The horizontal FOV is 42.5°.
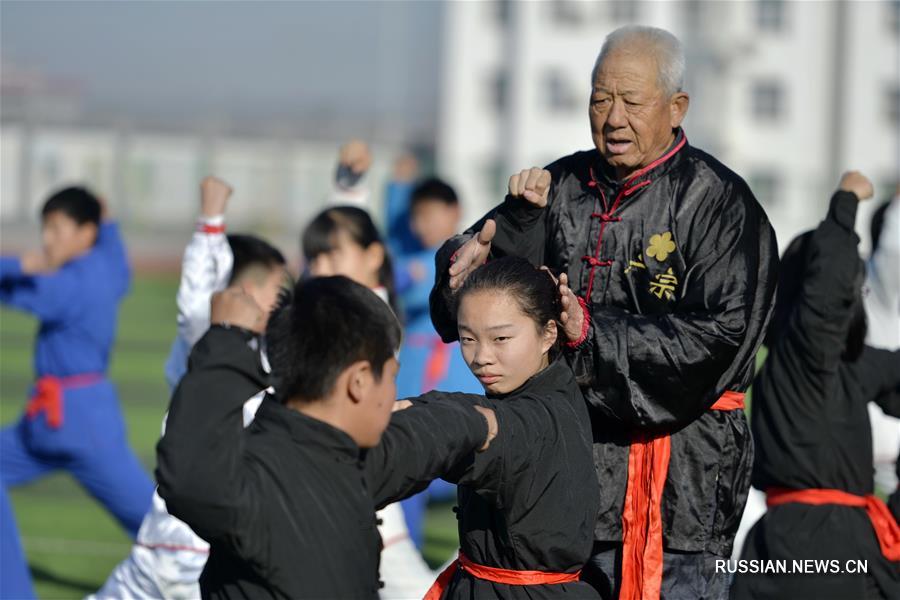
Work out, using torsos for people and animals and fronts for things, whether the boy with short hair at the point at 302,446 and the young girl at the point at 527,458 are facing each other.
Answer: yes

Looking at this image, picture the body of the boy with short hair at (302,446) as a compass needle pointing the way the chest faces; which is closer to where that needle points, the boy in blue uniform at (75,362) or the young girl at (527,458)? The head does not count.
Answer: the young girl

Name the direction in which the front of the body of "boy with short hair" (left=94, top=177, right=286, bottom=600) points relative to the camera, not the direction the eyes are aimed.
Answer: to the viewer's right

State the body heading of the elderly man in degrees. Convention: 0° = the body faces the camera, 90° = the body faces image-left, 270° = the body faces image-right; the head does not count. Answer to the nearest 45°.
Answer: approximately 45°

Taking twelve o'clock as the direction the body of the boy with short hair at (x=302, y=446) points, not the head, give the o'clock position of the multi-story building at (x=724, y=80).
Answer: The multi-story building is roughly at 11 o'clock from the boy with short hair.

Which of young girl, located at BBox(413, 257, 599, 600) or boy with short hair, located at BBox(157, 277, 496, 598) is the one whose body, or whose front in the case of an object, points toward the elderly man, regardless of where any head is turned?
the boy with short hair

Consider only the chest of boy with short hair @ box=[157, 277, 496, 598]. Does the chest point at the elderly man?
yes

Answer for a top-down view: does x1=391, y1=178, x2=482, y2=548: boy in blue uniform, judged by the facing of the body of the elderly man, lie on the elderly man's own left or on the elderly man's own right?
on the elderly man's own right

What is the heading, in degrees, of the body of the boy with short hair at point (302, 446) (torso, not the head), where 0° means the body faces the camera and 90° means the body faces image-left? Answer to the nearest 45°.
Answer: approximately 225°

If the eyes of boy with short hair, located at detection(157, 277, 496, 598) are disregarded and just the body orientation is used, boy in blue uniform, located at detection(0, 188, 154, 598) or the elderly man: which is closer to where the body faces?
the elderly man
